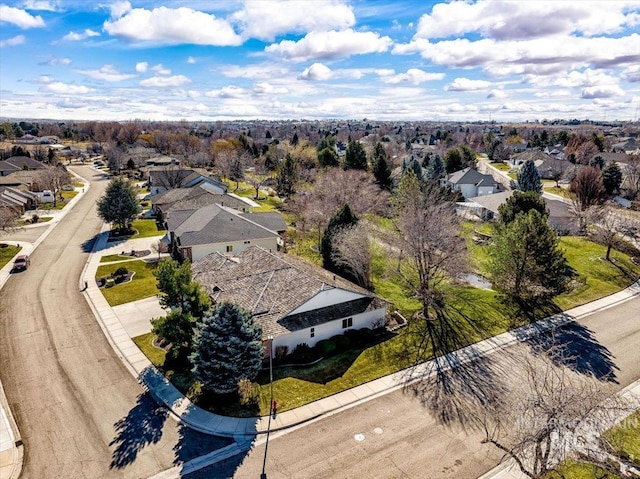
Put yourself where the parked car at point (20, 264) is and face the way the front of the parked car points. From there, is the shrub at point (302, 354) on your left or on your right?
on your left

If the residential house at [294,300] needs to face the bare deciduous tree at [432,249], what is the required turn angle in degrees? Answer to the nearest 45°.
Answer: approximately 135° to its left

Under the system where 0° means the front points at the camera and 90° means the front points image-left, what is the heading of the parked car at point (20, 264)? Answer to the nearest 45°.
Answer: approximately 45°

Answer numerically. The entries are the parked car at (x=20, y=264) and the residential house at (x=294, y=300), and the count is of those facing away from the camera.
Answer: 0

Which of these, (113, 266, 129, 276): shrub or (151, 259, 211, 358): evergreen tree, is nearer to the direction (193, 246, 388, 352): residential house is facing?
the evergreen tree

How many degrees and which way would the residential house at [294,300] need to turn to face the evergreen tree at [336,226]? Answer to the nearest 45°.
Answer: approximately 180°

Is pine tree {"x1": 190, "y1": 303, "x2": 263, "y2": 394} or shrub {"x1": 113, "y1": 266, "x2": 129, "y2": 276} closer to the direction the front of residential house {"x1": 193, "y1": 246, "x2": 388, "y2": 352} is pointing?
the pine tree

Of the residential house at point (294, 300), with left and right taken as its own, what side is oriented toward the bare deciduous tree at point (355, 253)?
back

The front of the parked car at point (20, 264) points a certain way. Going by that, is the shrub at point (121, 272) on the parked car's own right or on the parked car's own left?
on the parked car's own left

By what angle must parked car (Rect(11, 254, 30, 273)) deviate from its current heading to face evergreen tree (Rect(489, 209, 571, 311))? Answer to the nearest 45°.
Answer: approximately 90° to its left

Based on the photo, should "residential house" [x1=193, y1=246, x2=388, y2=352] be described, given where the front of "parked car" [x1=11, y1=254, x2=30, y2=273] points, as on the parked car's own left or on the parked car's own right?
on the parked car's own left
